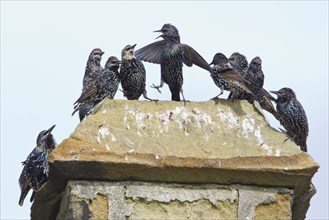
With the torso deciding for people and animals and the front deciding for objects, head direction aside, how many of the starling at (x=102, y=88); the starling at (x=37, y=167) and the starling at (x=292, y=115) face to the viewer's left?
1

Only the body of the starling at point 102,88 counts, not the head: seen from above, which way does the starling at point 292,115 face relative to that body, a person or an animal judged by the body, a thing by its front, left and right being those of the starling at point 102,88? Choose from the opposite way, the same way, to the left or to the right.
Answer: the opposite way

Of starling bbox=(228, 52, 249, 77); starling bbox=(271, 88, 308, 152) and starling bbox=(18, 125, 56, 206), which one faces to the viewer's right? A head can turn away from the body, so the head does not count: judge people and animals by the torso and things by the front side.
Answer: starling bbox=(18, 125, 56, 206)

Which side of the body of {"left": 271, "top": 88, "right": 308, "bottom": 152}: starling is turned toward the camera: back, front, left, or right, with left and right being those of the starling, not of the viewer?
left

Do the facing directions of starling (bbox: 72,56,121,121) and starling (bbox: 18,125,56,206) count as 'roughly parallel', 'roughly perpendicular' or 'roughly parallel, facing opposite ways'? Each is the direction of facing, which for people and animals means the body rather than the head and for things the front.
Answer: roughly parallel

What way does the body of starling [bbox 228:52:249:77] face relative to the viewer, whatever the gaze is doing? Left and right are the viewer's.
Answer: facing the viewer and to the left of the viewer

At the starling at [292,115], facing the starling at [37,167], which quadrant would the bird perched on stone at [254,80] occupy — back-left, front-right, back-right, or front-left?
front-right

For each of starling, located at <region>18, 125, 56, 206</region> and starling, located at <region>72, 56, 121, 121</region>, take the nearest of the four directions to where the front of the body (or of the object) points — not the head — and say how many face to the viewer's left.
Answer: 0

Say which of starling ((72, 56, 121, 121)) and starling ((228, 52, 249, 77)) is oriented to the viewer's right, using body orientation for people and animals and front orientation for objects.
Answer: starling ((72, 56, 121, 121))

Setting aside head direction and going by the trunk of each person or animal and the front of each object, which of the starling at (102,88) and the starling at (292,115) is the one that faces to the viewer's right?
the starling at (102,88)

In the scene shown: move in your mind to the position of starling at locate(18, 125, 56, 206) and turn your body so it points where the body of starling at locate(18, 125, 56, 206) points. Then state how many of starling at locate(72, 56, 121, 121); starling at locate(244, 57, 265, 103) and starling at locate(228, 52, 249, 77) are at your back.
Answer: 0

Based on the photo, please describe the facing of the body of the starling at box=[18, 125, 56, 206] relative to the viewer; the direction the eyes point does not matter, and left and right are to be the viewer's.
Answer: facing to the right of the viewer

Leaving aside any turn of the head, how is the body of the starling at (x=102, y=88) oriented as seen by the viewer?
to the viewer's right
